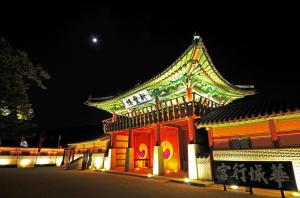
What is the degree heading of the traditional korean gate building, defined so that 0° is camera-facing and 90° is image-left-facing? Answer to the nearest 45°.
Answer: approximately 45°
